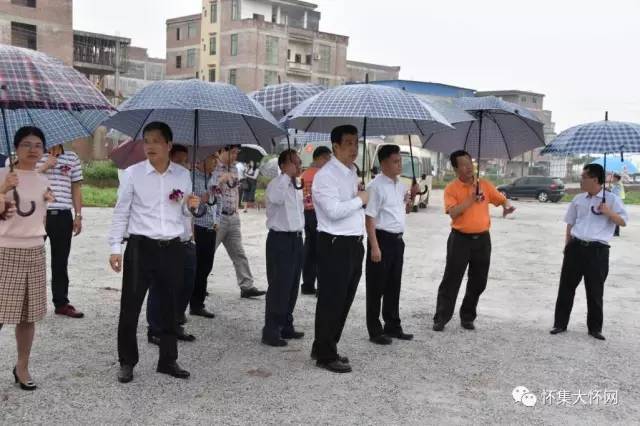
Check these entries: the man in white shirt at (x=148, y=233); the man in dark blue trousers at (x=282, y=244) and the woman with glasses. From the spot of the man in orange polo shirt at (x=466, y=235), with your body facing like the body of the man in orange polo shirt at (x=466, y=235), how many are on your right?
3

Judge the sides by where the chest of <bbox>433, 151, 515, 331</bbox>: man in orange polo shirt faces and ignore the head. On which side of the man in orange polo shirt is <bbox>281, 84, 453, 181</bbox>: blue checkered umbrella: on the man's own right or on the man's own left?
on the man's own right

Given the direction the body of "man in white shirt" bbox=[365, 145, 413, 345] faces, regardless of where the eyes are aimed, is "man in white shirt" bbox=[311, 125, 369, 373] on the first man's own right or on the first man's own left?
on the first man's own right

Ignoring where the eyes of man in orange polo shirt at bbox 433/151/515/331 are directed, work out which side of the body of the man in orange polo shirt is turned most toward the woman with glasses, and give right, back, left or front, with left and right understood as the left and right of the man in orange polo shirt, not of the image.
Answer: right

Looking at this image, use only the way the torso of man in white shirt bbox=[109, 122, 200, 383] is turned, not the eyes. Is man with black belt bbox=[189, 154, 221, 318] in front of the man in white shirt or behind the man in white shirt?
behind

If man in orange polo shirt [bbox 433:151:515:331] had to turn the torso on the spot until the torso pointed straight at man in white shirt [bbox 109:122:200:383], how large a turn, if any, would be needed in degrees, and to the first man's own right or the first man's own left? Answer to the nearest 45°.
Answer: approximately 90° to the first man's own right

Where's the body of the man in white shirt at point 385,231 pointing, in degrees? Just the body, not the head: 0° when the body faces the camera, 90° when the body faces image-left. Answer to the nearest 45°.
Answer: approximately 315°

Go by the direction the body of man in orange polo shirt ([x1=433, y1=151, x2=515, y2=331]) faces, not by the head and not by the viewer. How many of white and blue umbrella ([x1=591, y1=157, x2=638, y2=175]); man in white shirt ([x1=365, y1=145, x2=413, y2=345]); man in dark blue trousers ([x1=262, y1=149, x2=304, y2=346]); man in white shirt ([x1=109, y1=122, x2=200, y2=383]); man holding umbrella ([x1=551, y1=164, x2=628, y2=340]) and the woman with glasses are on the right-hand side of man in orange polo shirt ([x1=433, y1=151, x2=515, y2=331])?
4
